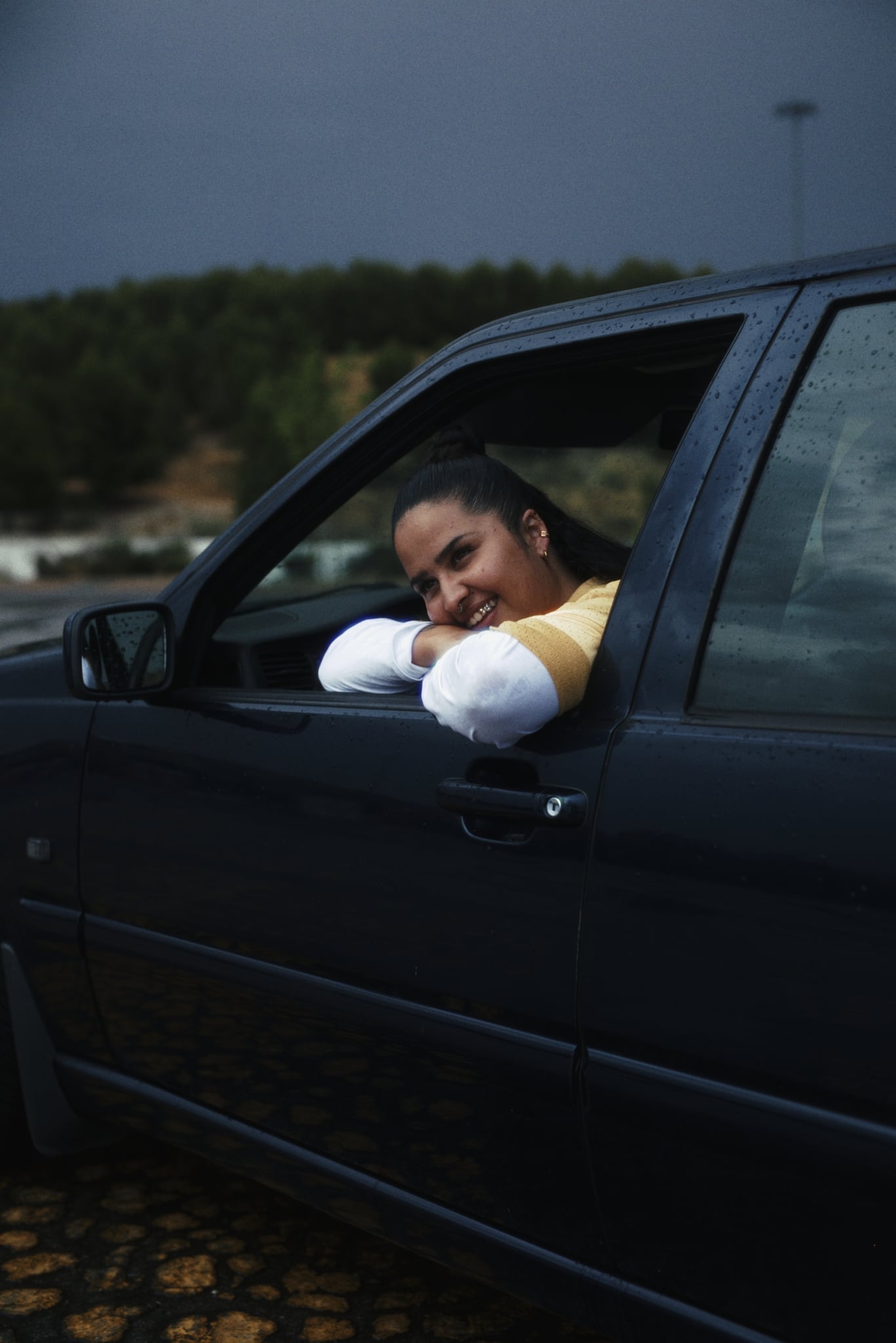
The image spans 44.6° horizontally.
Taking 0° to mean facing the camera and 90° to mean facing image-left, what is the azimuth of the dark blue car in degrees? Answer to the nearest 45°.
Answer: approximately 135°
